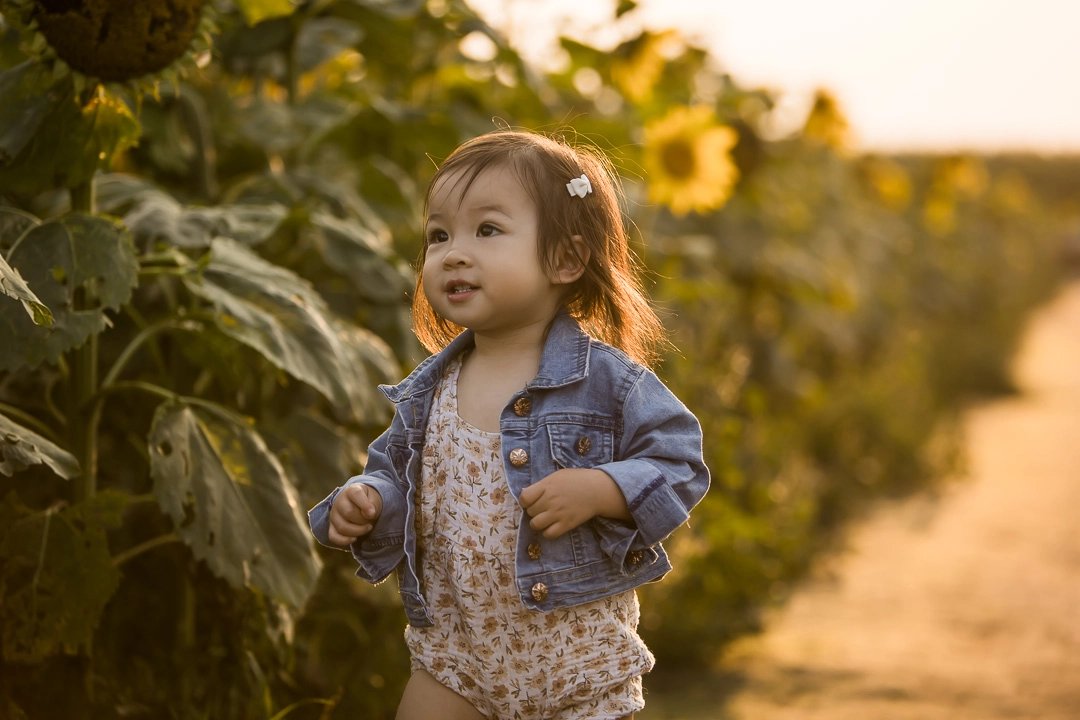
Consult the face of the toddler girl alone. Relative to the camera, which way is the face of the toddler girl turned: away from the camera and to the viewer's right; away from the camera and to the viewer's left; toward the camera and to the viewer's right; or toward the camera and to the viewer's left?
toward the camera and to the viewer's left

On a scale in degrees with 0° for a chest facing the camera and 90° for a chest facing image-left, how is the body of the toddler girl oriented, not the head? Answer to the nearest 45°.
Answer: approximately 45°
